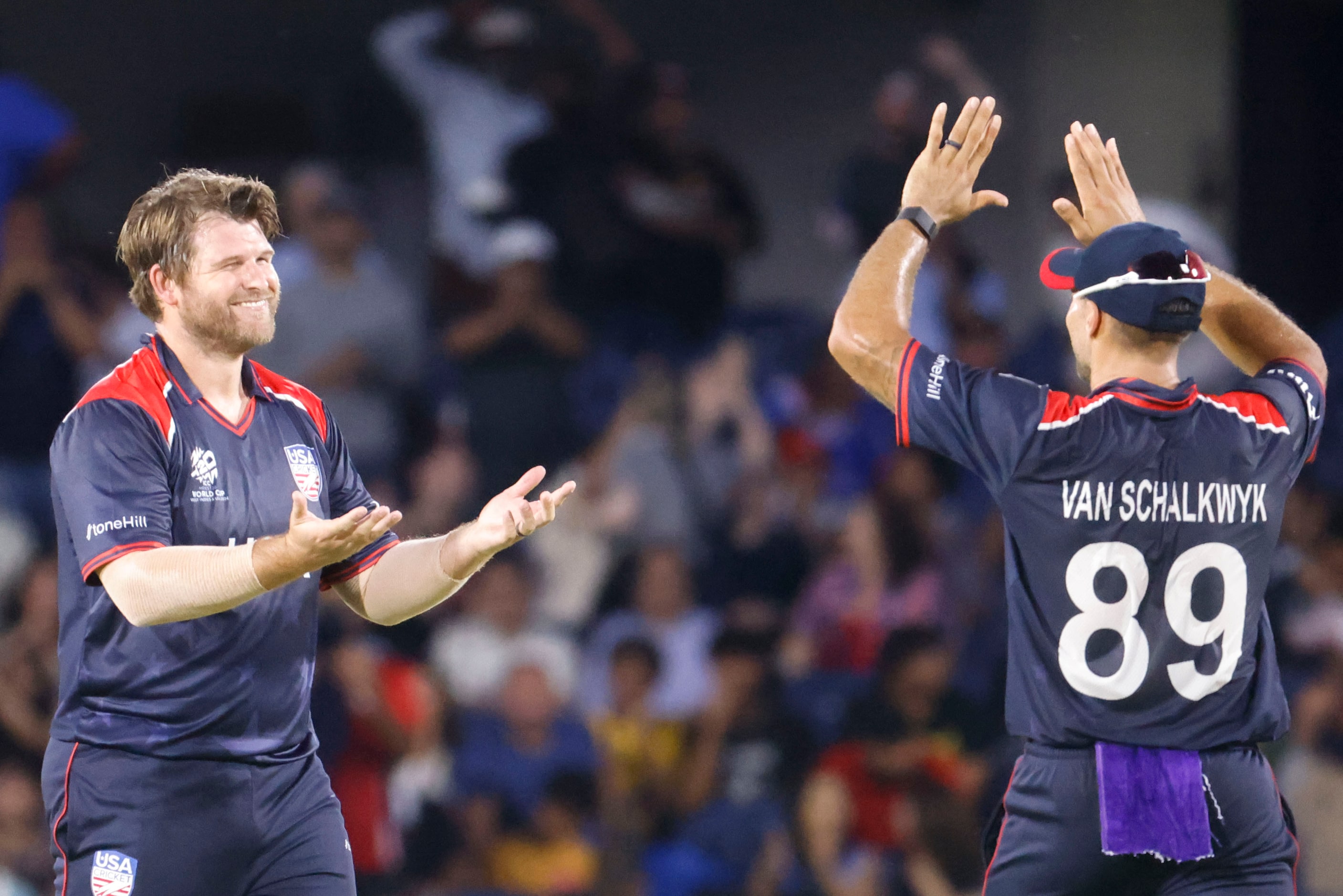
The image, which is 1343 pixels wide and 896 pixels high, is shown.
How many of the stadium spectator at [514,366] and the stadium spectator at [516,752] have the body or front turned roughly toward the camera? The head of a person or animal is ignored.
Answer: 2

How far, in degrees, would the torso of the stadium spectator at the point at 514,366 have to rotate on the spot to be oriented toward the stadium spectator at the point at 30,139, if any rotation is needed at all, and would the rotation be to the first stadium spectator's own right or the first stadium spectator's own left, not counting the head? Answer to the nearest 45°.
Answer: approximately 90° to the first stadium spectator's own right

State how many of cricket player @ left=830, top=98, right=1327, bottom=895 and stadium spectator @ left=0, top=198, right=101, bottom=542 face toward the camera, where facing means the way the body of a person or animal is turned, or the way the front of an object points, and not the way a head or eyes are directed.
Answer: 1

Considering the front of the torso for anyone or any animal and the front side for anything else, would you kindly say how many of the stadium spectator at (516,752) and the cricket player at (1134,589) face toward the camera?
1

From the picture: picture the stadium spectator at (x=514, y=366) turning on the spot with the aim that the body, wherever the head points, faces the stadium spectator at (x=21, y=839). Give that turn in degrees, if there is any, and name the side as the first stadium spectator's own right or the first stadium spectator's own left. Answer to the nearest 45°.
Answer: approximately 45° to the first stadium spectator's own right

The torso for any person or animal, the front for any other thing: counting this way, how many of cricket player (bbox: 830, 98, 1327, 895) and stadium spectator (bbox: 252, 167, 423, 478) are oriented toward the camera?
1

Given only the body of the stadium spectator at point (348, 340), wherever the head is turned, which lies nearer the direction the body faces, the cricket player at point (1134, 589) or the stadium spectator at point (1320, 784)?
the cricket player
